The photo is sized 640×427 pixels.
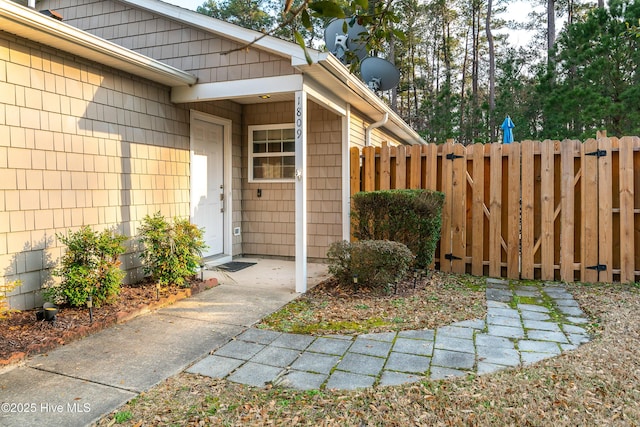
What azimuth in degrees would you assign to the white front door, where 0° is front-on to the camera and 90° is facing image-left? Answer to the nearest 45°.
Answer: approximately 315°

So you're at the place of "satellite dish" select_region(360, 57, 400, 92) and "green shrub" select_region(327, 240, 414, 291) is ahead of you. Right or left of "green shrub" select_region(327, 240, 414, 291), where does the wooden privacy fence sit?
left

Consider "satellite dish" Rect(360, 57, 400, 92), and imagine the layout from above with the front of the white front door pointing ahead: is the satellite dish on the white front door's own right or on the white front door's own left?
on the white front door's own left

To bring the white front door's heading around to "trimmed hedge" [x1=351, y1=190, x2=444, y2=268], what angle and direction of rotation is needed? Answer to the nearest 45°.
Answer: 0° — it already faces it

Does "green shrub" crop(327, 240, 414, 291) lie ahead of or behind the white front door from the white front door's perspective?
ahead

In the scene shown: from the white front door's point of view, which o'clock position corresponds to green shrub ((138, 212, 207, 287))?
The green shrub is roughly at 2 o'clock from the white front door.

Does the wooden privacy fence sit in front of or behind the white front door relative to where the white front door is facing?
in front
